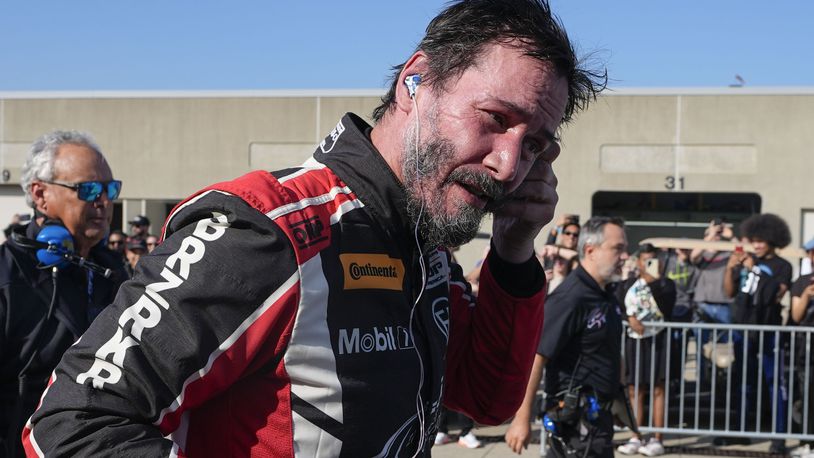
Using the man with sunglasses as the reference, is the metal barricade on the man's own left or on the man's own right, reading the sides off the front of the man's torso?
on the man's own left

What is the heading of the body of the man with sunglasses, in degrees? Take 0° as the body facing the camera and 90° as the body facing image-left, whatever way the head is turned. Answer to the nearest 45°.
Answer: approximately 315°

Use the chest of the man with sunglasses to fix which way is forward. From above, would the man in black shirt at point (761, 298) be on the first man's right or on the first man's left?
on the first man's left

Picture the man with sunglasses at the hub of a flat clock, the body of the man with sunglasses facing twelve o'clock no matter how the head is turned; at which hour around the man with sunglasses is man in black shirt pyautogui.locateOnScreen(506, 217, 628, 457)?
The man in black shirt is roughly at 10 o'clock from the man with sunglasses.
